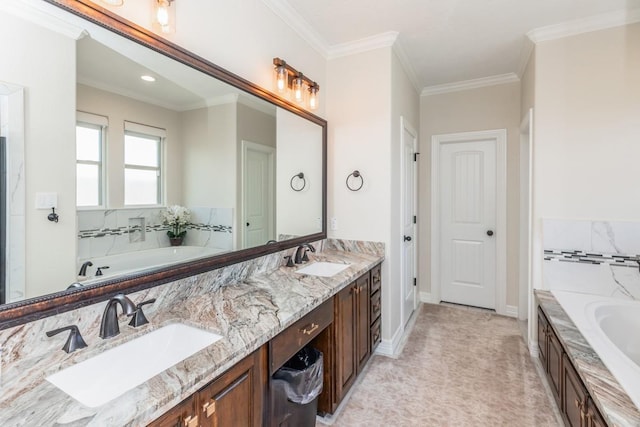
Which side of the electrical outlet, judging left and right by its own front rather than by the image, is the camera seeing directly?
front

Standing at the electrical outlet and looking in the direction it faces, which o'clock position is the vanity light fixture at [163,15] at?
The vanity light fixture is roughly at 1 o'clock from the electrical outlet.

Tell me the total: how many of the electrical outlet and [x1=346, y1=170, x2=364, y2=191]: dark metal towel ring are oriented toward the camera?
2

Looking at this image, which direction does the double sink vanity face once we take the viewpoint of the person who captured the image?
facing the viewer and to the right of the viewer

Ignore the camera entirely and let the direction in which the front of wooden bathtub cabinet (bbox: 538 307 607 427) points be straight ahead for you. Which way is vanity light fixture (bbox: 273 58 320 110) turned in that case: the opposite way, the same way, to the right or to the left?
the opposite way

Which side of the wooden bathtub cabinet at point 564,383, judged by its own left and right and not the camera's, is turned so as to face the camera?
left

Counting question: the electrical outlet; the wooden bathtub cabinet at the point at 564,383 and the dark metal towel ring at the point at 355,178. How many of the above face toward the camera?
2

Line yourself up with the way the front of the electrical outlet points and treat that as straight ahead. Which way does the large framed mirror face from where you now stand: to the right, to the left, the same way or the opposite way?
to the left

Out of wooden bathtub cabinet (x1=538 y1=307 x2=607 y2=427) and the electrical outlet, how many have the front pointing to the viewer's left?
1

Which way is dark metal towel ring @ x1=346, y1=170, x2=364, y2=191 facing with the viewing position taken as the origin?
facing the viewer

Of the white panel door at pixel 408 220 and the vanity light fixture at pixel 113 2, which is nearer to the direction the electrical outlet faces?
the vanity light fixture
